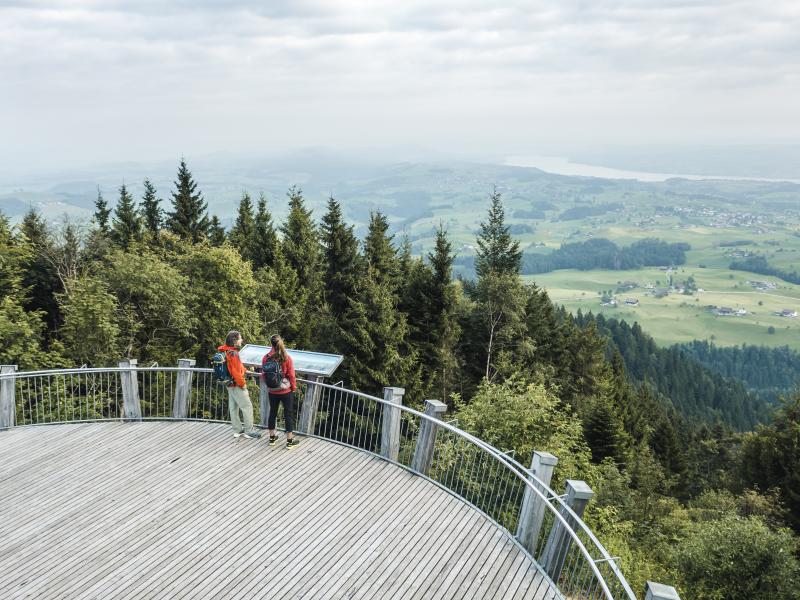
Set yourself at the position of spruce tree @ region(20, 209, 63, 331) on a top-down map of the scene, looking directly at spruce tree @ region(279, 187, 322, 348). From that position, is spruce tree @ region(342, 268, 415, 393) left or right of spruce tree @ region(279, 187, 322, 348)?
right

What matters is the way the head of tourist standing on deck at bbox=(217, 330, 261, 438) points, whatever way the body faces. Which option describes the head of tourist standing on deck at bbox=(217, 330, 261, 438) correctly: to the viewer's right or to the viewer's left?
to the viewer's right

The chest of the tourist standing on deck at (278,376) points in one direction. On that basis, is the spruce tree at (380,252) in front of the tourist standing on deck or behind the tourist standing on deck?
in front

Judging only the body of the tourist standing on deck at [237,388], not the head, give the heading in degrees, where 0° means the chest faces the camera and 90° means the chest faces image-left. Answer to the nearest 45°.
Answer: approximately 270°

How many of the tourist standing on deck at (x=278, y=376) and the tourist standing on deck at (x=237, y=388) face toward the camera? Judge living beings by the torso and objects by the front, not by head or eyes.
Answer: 0

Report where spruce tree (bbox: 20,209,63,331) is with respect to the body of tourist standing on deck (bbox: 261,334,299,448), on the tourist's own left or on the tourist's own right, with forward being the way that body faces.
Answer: on the tourist's own left

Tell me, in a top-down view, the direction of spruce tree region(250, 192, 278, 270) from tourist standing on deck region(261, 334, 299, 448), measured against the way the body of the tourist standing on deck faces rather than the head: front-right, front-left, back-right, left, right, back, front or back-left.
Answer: front-left

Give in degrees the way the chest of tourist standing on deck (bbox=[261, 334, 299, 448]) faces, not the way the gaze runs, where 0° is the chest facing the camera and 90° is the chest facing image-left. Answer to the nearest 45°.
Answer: approximately 225°

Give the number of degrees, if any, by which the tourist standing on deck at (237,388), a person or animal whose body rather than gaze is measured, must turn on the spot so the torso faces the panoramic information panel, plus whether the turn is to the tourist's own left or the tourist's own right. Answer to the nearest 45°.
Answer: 0° — they already face it
